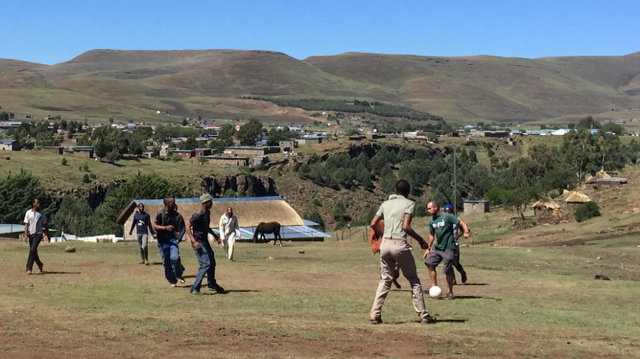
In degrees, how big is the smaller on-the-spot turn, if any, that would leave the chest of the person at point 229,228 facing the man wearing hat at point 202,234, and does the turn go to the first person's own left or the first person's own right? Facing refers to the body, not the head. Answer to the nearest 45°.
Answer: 0° — they already face them

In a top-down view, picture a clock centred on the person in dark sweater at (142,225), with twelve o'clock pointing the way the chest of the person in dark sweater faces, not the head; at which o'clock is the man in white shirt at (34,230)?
The man in white shirt is roughly at 2 o'clock from the person in dark sweater.

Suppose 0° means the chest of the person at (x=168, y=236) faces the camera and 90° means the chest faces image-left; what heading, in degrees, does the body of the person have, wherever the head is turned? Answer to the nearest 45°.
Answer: approximately 315°

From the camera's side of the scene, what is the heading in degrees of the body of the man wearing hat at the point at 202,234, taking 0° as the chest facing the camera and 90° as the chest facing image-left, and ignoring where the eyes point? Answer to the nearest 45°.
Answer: approximately 315°

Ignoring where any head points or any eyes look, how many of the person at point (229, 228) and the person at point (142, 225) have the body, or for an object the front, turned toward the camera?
2

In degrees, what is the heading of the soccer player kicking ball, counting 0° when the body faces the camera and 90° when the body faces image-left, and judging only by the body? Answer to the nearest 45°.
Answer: approximately 45°

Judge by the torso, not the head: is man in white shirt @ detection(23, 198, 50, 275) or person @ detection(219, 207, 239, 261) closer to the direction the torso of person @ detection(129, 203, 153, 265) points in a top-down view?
the man in white shirt

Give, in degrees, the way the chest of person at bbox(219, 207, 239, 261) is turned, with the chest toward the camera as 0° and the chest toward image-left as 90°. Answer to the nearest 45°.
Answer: approximately 0°
